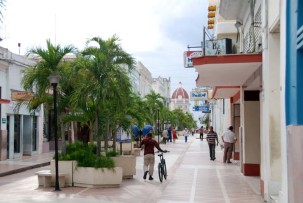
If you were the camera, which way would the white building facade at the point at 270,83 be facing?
facing to the left of the viewer
